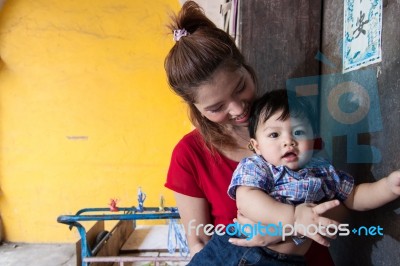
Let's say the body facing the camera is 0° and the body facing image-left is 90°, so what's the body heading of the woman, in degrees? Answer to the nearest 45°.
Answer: approximately 315°

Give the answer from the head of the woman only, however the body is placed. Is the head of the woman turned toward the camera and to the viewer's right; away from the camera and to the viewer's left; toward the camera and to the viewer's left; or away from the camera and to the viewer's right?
toward the camera and to the viewer's right
